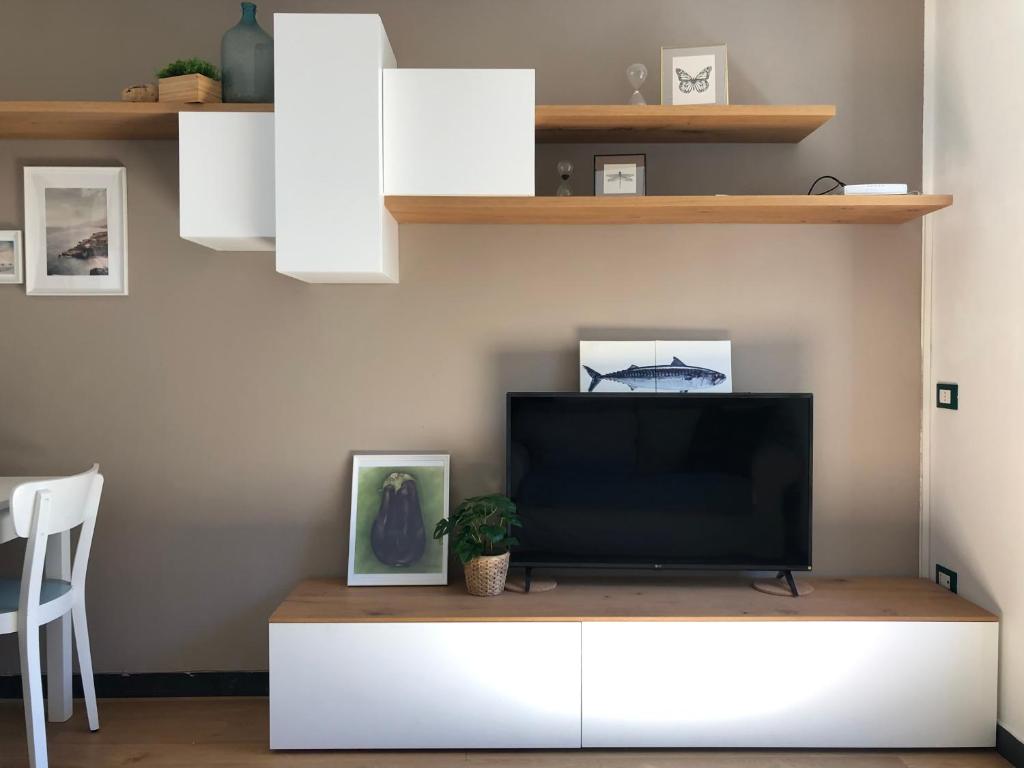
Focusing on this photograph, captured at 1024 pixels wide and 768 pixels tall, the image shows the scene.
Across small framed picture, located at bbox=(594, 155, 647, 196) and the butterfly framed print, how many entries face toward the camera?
2

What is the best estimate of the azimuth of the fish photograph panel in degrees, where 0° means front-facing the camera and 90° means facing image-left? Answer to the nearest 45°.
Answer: approximately 0°

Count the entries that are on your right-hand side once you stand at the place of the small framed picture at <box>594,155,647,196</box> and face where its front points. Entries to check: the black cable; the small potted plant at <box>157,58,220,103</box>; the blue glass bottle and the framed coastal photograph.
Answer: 3

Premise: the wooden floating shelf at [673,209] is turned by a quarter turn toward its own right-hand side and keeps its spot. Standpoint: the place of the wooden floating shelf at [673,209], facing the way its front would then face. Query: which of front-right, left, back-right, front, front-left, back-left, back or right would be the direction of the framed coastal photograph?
front
